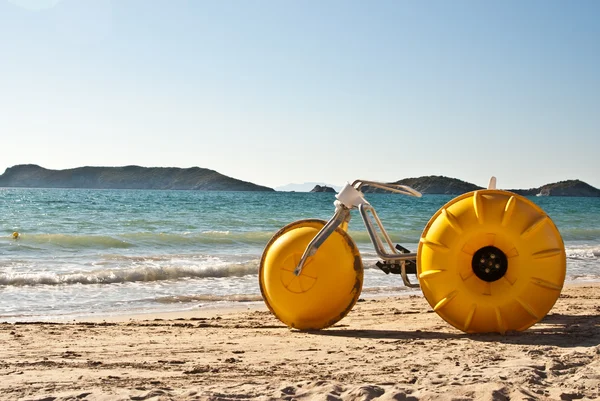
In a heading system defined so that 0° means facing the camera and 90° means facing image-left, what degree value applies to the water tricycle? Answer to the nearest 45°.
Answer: approximately 90°
